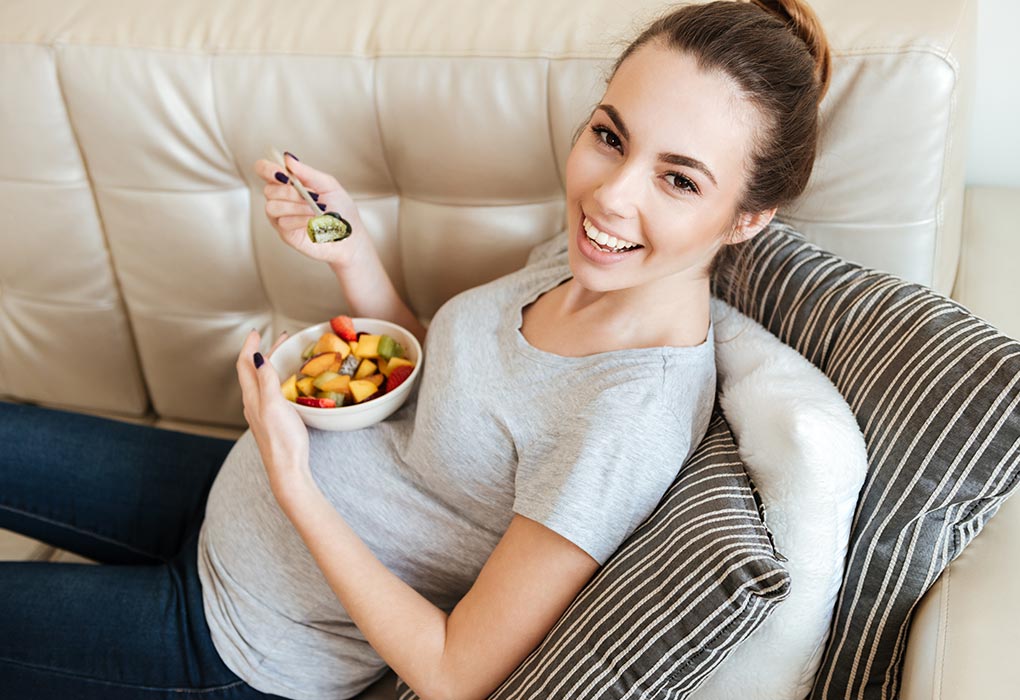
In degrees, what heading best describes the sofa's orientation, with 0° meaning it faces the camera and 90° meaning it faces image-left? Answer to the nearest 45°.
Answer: approximately 0°
